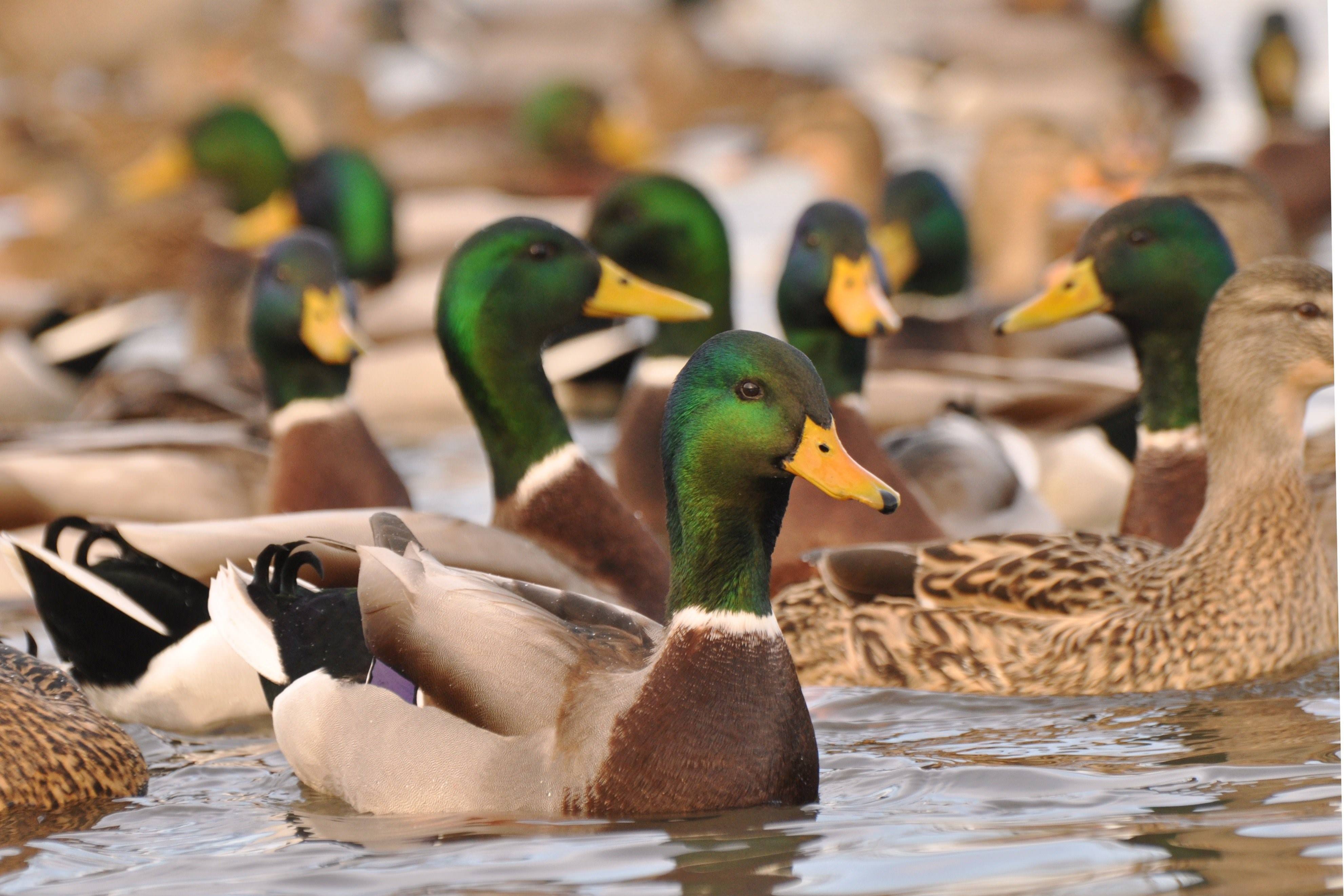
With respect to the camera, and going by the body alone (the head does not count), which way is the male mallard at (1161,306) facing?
to the viewer's left

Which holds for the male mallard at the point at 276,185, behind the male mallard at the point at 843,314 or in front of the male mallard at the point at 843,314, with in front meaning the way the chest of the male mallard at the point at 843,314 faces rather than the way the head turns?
behind

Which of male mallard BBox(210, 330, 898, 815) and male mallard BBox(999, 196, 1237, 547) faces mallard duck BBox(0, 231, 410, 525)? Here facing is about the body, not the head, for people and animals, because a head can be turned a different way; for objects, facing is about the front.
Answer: male mallard BBox(999, 196, 1237, 547)

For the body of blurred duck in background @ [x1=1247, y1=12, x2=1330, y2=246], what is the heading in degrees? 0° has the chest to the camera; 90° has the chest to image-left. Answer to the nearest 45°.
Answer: approximately 0°

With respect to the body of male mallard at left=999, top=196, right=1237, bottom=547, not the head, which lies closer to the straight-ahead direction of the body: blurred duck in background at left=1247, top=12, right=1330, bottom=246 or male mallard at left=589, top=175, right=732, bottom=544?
the male mallard

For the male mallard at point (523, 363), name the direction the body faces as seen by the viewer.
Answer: to the viewer's right

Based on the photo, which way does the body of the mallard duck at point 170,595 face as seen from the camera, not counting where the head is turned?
to the viewer's right

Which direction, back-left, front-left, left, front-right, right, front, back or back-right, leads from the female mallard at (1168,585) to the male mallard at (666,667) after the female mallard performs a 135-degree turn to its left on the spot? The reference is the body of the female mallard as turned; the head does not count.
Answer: left

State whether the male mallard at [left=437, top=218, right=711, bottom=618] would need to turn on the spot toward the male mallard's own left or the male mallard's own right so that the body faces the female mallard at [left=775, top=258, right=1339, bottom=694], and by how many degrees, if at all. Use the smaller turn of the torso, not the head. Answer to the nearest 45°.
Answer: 0° — it already faces it

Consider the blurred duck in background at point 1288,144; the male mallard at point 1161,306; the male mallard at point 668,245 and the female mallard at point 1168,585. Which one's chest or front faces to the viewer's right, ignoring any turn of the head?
the female mallard

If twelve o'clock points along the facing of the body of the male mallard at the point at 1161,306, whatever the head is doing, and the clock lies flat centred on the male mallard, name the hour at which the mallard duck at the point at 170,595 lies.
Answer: The mallard duck is roughly at 11 o'clock from the male mallard.
